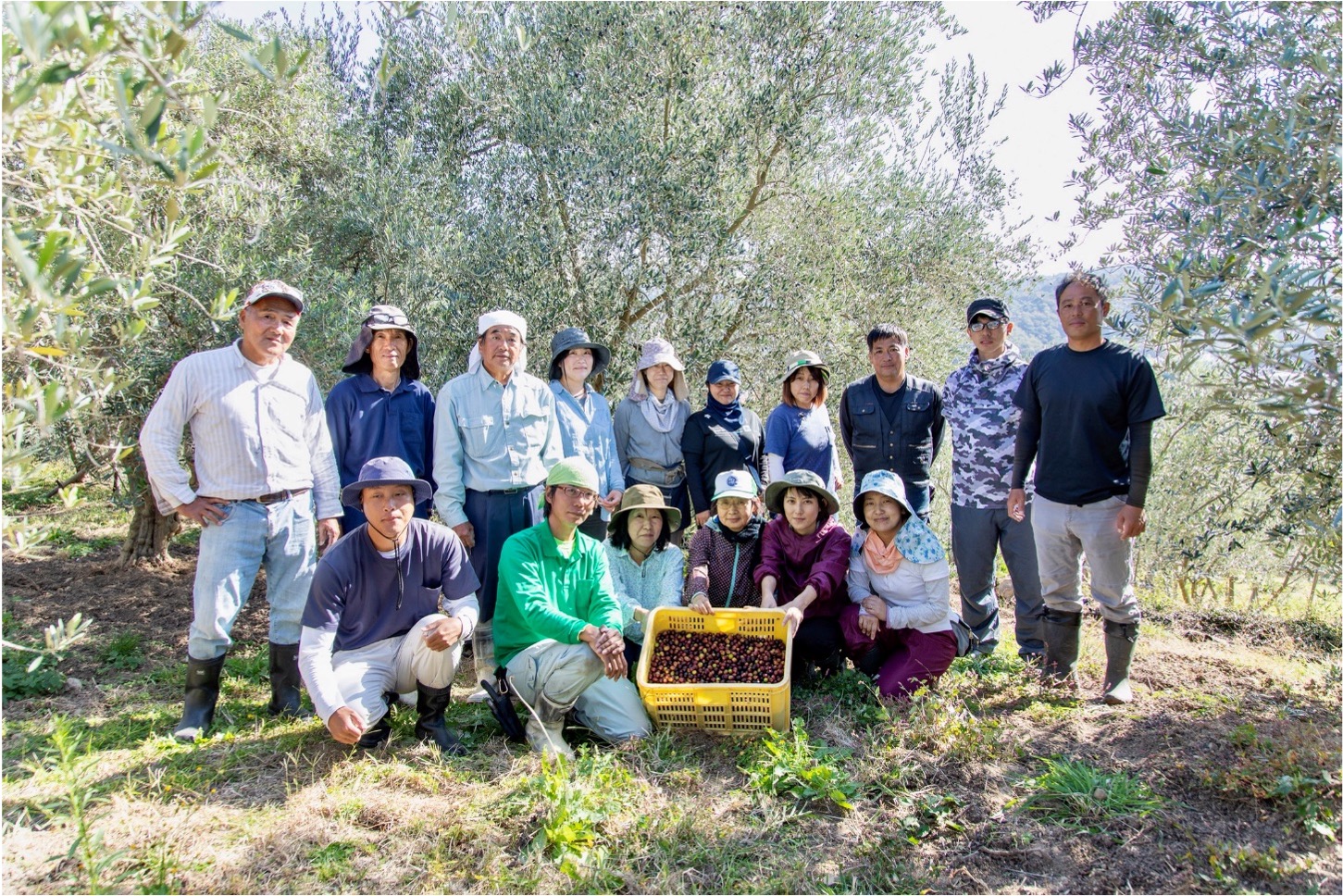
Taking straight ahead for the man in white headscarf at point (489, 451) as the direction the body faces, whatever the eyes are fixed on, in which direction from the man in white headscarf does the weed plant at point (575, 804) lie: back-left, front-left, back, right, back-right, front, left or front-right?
front

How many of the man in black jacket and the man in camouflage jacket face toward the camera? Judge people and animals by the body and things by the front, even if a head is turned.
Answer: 2

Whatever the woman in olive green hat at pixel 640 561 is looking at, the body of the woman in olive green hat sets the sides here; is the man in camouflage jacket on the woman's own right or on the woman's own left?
on the woman's own left

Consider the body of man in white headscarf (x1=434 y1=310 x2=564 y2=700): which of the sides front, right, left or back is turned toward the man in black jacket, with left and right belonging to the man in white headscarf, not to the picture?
left

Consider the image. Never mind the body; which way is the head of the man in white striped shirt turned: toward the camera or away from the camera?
toward the camera

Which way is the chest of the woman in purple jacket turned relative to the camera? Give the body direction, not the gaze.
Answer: toward the camera

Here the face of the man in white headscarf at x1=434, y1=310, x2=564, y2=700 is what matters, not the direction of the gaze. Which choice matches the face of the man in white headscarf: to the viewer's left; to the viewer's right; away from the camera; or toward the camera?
toward the camera

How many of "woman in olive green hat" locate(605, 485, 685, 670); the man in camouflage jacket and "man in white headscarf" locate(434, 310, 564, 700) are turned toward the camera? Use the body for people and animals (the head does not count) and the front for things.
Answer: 3

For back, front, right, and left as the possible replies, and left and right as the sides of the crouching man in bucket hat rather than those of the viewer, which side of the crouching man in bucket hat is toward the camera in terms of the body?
front

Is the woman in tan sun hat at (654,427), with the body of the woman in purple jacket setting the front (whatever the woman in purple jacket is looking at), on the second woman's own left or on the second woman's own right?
on the second woman's own right

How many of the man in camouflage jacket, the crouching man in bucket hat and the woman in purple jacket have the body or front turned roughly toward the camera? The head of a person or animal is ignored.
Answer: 3

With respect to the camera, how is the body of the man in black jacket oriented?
toward the camera

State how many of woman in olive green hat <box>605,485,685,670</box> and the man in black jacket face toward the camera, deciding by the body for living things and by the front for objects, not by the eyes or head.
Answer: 2

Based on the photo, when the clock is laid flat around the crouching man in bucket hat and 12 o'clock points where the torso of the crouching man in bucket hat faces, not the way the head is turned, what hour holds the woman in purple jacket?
The woman in purple jacket is roughly at 9 o'clock from the crouching man in bucket hat.

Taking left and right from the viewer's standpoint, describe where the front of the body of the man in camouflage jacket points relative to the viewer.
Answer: facing the viewer

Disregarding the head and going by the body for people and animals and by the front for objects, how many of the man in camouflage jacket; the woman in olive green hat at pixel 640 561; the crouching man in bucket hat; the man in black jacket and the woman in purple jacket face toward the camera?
5

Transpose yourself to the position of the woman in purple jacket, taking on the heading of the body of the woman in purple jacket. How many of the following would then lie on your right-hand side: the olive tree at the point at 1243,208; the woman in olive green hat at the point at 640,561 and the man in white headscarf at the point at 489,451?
2
